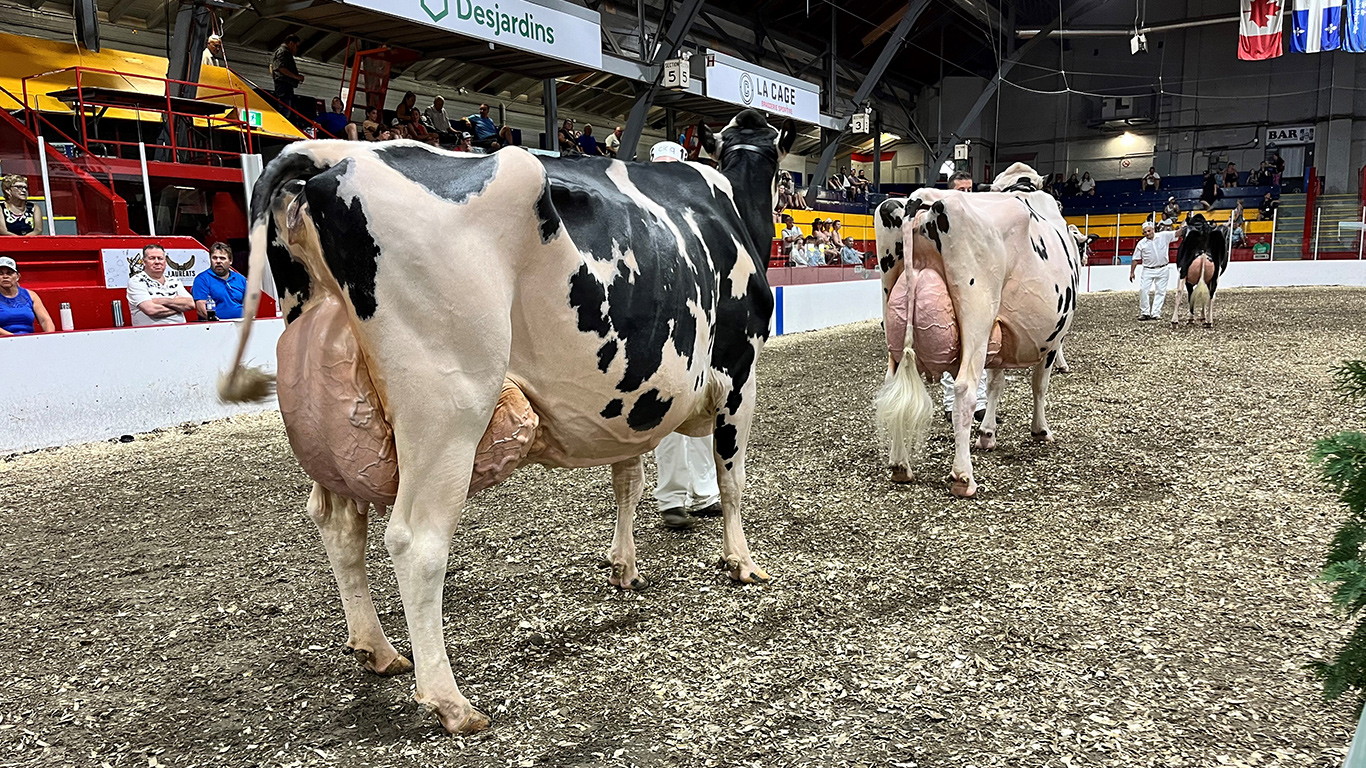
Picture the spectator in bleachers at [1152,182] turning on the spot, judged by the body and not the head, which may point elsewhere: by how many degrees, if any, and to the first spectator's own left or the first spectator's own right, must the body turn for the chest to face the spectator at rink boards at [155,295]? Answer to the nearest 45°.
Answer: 0° — they already face them

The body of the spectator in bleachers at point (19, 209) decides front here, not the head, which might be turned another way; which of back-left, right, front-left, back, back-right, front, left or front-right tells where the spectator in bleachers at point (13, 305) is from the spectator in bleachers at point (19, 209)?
front-right

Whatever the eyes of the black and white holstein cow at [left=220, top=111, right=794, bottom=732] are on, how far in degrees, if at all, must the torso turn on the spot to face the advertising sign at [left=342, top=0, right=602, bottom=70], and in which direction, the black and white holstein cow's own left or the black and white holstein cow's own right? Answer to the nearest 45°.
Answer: approximately 45° to the black and white holstein cow's own left

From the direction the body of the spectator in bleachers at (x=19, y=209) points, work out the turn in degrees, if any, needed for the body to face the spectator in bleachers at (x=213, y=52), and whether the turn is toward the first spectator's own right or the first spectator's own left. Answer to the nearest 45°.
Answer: approximately 90° to the first spectator's own left

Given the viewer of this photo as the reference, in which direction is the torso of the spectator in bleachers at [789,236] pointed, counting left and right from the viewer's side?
facing the viewer and to the right of the viewer

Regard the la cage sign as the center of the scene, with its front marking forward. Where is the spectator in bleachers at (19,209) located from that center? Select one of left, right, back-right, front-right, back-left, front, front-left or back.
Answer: right

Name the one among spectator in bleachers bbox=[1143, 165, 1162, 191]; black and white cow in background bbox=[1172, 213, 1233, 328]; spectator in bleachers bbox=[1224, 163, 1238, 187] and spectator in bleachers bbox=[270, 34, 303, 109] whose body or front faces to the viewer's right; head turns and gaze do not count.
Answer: spectator in bleachers bbox=[270, 34, 303, 109]

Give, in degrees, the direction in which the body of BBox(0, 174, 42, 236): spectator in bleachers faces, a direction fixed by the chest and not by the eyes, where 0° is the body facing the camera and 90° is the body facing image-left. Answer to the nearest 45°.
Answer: approximately 315°

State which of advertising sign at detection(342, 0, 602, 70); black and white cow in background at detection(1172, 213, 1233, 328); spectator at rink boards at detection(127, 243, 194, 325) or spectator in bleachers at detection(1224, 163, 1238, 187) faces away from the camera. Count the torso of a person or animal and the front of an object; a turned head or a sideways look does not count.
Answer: the black and white cow in background

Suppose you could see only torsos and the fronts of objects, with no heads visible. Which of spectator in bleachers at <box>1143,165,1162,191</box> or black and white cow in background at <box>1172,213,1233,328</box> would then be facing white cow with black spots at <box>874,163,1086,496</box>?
the spectator in bleachers

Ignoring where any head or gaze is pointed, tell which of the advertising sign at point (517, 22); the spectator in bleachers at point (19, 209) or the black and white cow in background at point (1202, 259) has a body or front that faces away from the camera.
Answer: the black and white cow in background

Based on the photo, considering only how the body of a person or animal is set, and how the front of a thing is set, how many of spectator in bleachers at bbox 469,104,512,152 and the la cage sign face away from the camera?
0

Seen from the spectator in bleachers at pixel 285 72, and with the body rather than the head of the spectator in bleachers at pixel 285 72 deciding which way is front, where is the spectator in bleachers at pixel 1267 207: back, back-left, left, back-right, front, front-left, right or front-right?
front

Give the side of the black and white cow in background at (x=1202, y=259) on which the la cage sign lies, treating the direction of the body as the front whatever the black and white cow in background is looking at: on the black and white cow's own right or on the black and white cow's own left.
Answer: on the black and white cow's own left
